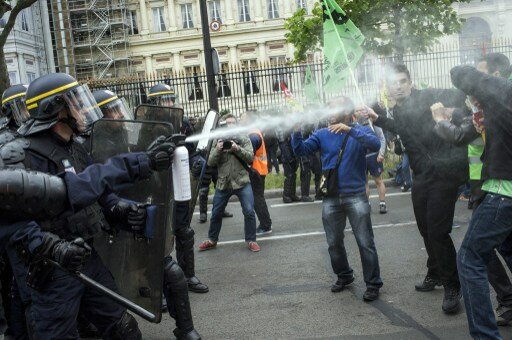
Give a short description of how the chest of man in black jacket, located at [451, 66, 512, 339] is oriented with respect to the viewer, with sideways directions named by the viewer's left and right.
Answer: facing the viewer and to the left of the viewer

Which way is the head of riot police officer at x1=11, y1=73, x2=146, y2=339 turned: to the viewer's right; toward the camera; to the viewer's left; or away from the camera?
to the viewer's right

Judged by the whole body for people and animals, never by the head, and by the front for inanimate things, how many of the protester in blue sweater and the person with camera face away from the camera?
0

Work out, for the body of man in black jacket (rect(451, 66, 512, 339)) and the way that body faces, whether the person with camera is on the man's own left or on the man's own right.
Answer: on the man's own right

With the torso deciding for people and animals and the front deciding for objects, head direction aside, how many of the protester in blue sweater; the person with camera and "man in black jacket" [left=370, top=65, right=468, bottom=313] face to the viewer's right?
0

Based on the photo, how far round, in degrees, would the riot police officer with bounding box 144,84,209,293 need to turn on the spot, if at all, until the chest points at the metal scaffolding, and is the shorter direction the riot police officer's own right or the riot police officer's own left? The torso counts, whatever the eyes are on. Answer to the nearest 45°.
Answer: approximately 135° to the riot police officer's own left

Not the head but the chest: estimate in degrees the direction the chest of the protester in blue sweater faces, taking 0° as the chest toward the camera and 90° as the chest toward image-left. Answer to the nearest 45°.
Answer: approximately 45°

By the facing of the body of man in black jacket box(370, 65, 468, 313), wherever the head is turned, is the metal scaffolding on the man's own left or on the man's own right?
on the man's own right

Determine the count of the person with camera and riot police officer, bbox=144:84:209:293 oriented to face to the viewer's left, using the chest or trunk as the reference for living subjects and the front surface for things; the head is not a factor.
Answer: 0

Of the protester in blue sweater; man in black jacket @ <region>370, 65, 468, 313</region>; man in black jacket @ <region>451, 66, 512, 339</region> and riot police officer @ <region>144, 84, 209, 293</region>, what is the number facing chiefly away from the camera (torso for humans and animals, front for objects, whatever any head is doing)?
0

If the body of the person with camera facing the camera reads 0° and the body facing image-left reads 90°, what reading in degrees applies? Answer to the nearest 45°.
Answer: approximately 0°
